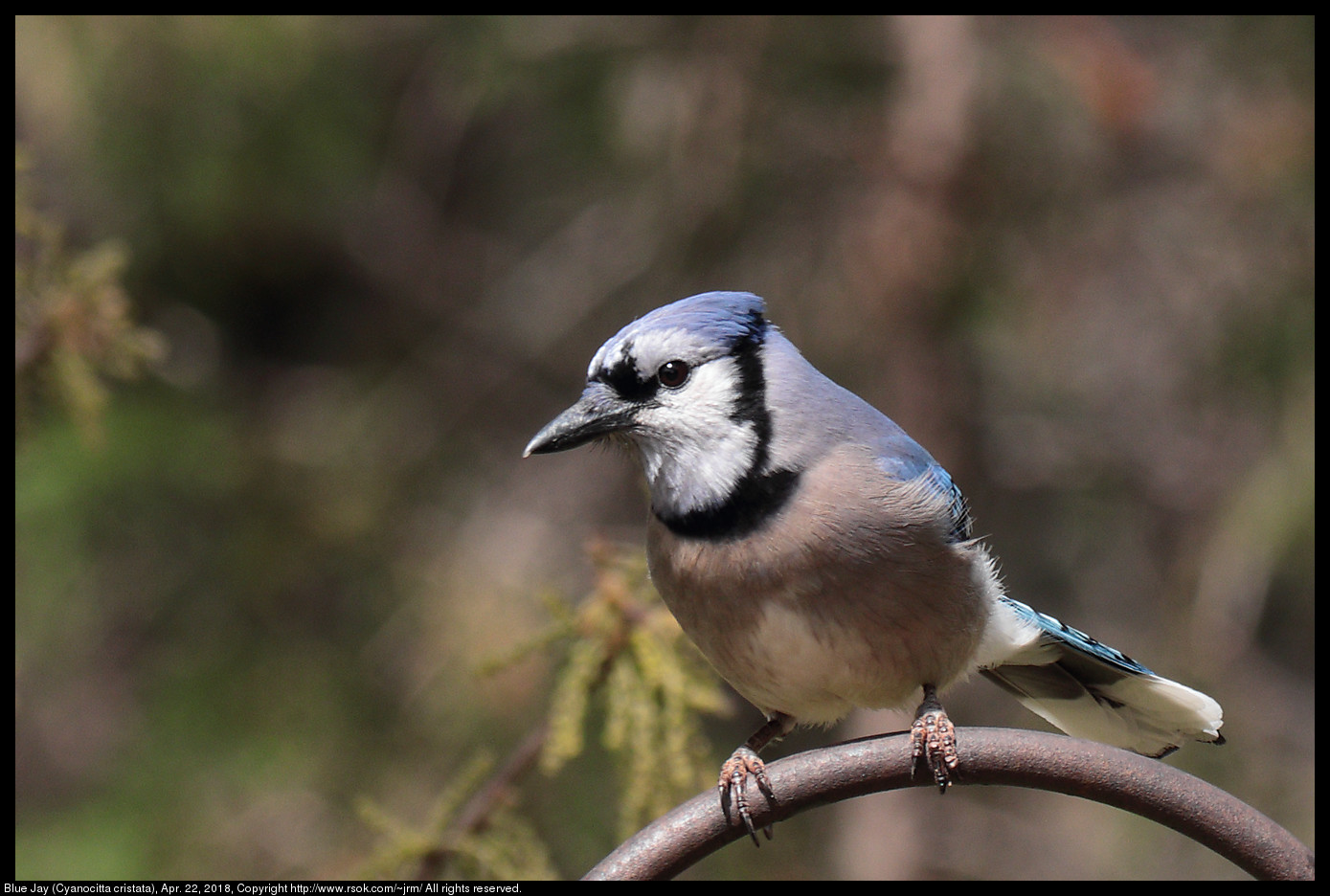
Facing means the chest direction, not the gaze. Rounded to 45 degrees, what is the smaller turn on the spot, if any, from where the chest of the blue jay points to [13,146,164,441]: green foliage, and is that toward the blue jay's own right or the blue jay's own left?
approximately 45° to the blue jay's own right

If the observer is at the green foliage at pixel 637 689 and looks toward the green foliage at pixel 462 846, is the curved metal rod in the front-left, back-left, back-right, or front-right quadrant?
back-left

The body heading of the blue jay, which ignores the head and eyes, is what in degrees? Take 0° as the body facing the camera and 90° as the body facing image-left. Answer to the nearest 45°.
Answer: approximately 45°
